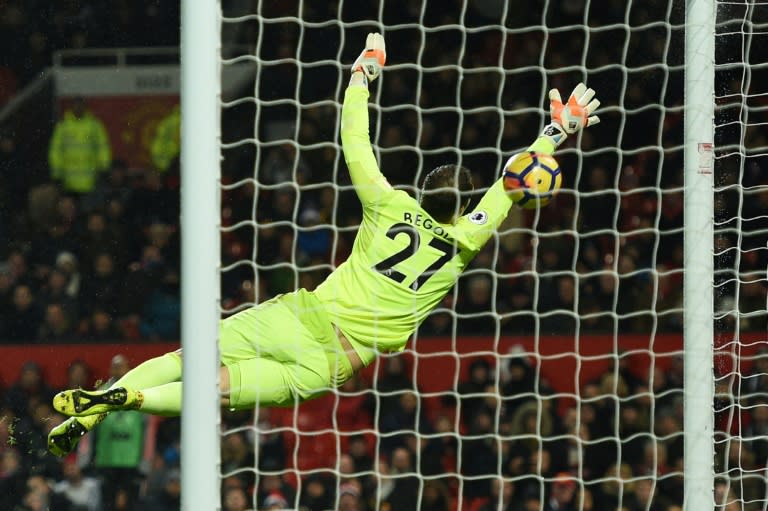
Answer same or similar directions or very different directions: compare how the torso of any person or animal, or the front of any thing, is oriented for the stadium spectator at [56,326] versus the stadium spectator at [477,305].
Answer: same or similar directions

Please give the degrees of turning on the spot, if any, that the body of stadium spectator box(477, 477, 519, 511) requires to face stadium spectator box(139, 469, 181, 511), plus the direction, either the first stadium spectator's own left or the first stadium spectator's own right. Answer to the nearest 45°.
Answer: approximately 90° to the first stadium spectator's own right

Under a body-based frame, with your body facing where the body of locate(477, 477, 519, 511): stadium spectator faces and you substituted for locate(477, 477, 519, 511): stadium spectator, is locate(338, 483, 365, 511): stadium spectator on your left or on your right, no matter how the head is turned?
on your right

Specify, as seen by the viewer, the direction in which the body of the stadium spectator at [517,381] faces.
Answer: toward the camera

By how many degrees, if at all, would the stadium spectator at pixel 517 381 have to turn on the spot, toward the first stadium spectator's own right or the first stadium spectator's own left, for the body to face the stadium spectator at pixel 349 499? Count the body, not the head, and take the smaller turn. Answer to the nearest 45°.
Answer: approximately 90° to the first stadium spectator's own right

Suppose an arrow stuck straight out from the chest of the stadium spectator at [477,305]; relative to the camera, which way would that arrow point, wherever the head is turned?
toward the camera

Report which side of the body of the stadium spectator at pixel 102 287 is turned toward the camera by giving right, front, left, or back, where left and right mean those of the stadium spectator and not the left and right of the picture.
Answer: front

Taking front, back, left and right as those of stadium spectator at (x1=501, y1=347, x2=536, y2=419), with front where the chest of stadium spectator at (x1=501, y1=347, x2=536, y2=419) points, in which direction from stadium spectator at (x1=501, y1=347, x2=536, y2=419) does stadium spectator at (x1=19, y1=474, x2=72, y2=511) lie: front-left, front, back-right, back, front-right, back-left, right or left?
right

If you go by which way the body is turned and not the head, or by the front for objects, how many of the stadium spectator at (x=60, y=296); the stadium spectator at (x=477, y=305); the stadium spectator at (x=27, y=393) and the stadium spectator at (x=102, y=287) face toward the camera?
4

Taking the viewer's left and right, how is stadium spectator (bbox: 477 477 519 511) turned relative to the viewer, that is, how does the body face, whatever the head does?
facing the viewer

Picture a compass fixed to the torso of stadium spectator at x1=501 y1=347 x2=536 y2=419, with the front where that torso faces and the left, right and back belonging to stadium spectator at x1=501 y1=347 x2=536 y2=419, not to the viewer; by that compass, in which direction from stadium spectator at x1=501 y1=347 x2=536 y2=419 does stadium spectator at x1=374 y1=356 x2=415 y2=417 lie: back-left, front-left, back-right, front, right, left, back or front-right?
right

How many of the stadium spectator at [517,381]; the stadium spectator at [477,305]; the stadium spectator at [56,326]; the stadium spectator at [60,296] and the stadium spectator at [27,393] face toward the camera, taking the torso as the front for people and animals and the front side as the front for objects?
5

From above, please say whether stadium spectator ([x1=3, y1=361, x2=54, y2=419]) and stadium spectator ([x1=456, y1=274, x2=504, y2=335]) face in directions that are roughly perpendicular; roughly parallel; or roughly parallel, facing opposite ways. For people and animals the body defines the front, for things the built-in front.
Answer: roughly parallel

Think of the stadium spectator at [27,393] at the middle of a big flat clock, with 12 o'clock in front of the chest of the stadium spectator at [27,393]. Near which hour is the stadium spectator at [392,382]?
the stadium spectator at [392,382] is roughly at 10 o'clock from the stadium spectator at [27,393].
